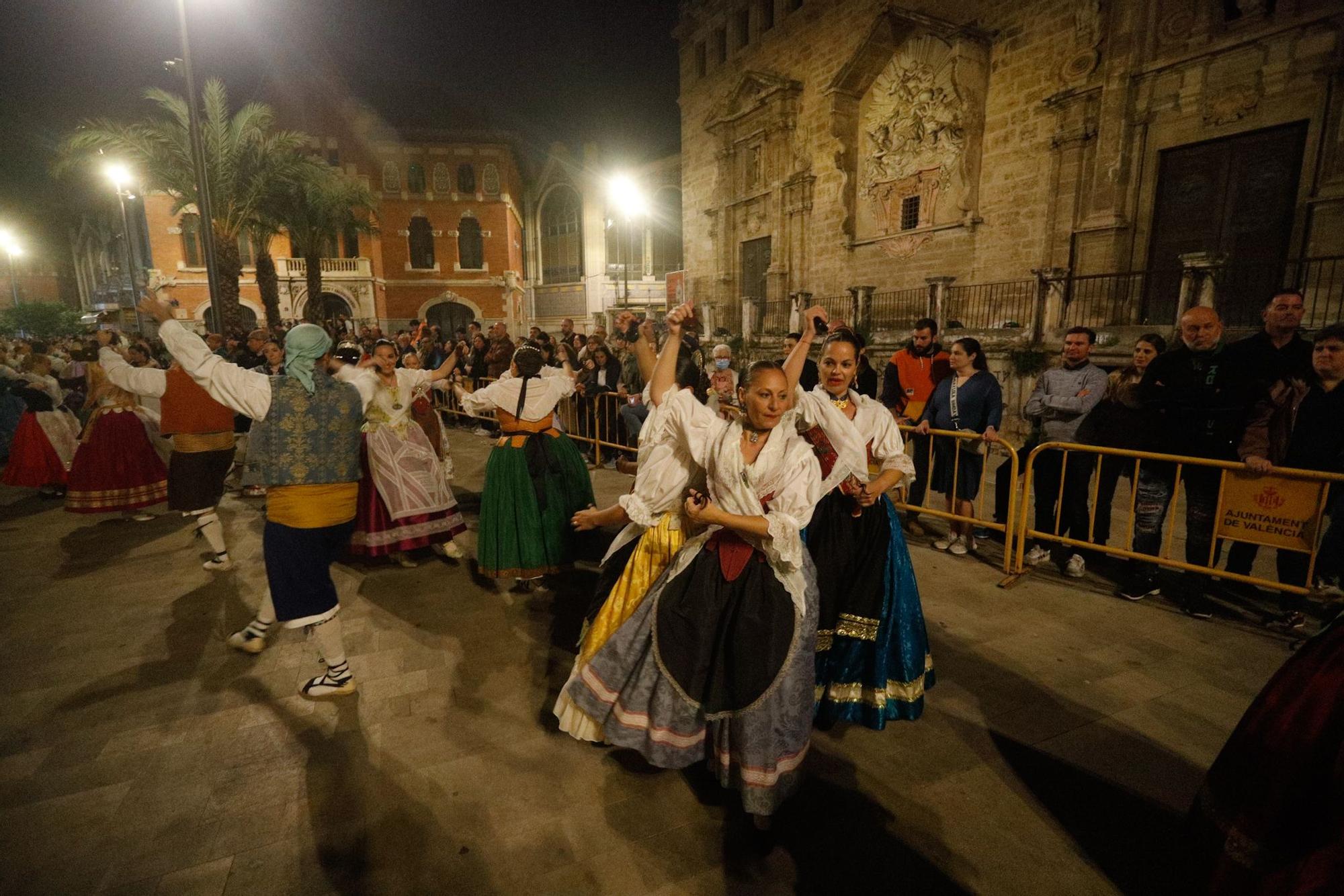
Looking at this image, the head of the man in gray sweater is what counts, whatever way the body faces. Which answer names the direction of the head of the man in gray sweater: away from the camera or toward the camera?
toward the camera

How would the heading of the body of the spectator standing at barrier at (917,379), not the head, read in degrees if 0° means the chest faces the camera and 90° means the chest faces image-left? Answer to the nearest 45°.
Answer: approximately 0°

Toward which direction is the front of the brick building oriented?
toward the camera

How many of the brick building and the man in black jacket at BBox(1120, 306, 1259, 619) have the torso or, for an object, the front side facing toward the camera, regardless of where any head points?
2

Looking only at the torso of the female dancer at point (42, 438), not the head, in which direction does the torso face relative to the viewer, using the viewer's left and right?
facing the viewer and to the right of the viewer

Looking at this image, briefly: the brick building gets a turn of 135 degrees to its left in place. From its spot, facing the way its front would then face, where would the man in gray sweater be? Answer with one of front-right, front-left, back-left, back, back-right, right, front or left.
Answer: back-right

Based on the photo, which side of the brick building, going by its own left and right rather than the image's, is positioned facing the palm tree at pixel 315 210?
front

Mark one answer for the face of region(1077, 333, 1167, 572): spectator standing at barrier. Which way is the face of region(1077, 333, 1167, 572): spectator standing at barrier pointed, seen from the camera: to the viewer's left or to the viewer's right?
to the viewer's left

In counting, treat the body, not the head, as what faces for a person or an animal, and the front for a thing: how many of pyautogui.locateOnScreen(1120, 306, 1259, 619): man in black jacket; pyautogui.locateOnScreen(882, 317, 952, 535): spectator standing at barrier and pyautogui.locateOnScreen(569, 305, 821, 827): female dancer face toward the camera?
3

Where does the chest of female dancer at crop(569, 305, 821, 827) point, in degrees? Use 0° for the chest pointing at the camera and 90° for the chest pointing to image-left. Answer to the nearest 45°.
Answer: approximately 0°

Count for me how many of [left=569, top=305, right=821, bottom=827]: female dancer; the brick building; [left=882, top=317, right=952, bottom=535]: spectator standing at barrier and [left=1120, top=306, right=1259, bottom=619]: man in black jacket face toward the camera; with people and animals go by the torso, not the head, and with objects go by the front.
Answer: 4

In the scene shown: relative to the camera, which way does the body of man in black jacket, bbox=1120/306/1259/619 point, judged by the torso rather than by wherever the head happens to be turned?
toward the camera

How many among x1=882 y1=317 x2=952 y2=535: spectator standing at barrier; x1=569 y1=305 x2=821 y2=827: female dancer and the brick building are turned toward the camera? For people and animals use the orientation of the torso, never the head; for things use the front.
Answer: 3

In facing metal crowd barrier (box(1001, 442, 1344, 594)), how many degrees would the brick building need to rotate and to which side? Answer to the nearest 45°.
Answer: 0° — it already faces it
